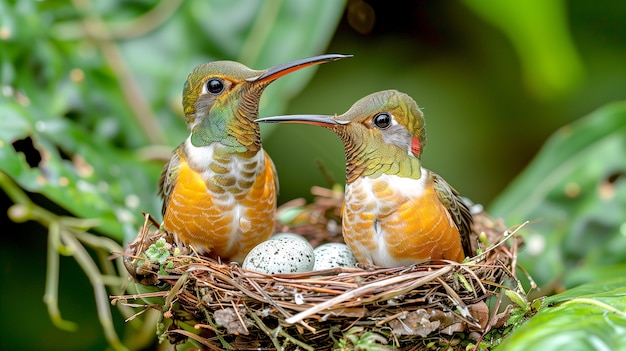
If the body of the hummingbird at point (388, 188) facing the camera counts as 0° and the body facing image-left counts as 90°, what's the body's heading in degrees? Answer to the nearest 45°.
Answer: approximately 45°

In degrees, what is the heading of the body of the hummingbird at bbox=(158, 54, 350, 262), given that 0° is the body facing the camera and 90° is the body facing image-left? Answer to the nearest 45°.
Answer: approximately 315°
